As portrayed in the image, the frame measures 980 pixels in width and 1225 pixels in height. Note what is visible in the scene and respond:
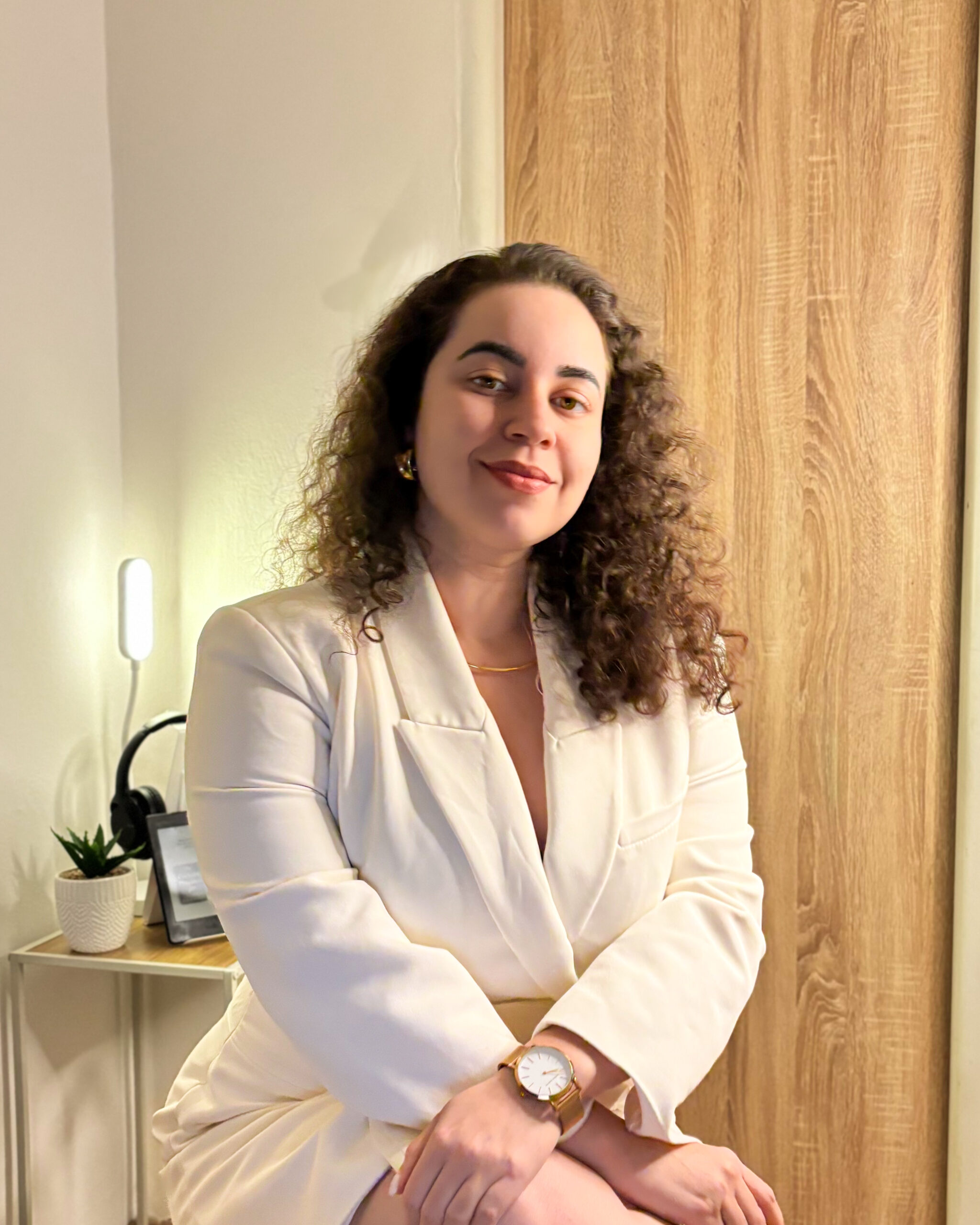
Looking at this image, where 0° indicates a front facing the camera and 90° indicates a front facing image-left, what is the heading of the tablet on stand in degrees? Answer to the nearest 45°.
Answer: approximately 315°

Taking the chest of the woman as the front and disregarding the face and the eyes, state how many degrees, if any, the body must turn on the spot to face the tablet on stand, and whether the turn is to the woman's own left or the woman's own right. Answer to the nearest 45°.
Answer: approximately 180°

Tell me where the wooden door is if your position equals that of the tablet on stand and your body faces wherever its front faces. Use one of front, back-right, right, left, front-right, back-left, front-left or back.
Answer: front-left

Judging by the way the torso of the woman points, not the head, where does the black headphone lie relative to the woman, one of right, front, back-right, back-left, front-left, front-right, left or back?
back

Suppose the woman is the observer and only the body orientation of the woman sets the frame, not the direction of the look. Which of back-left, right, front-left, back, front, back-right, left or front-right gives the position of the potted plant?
back

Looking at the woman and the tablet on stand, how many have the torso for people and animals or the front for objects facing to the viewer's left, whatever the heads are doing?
0

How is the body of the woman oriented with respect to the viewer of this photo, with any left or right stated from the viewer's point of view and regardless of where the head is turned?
facing the viewer and to the right of the viewer
